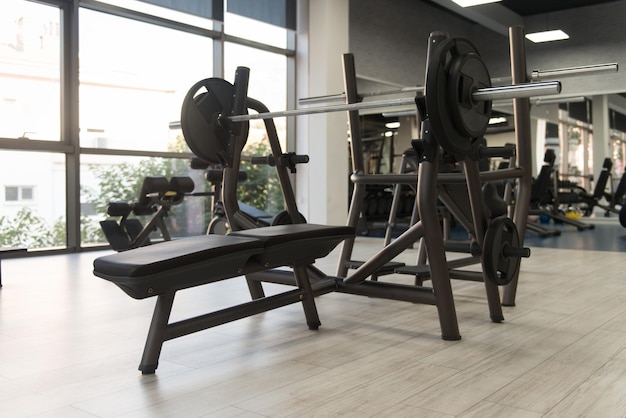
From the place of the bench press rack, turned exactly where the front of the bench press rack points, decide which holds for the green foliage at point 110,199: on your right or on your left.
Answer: on your right

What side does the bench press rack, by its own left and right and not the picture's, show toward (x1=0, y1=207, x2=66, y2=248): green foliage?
right

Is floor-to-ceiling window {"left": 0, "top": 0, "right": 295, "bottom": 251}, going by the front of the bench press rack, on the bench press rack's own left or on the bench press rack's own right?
on the bench press rack's own right

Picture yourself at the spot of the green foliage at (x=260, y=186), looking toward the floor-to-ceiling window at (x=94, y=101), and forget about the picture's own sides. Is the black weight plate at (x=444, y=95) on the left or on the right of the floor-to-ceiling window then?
left

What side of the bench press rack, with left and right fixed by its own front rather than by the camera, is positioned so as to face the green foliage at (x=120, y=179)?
right

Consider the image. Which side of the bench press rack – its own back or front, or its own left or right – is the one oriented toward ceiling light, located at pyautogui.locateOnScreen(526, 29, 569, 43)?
back

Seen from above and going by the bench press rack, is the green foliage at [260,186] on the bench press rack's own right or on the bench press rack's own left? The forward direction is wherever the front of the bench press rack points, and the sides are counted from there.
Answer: on the bench press rack's own right
